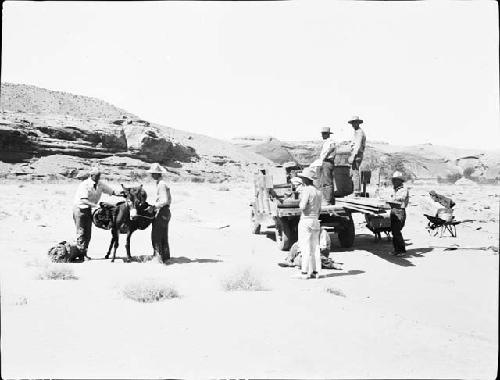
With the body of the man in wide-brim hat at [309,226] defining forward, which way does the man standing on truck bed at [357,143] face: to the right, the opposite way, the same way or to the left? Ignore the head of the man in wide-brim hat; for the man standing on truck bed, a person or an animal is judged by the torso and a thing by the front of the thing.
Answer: to the left

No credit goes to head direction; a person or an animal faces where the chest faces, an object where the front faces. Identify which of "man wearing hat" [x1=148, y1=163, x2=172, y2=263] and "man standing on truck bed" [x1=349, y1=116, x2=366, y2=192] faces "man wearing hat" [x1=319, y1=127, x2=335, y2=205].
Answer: the man standing on truck bed

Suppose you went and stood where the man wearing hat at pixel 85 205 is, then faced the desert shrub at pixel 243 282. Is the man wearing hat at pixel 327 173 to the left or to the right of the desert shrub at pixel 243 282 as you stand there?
left

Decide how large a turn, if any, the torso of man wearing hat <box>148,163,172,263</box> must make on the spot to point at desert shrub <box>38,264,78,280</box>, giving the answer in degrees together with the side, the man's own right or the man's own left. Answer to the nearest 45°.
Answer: approximately 45° to the man's own left

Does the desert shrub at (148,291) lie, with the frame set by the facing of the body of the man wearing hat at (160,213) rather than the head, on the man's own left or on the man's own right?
on the man's own left

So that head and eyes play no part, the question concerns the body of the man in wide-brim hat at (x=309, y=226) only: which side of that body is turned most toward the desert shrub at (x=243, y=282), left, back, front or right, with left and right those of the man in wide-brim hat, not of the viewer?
left

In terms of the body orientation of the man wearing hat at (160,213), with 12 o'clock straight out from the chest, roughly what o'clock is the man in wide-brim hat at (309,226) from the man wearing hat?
The man in wide-brim hat is roughly at 7 o'clock from the man wearing hat.

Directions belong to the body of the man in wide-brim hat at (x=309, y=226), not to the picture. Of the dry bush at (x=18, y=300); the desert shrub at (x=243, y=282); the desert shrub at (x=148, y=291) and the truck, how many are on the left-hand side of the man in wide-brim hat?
3

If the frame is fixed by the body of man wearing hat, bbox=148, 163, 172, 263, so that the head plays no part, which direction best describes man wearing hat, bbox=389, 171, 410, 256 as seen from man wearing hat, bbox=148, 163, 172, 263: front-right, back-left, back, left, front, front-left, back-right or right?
back

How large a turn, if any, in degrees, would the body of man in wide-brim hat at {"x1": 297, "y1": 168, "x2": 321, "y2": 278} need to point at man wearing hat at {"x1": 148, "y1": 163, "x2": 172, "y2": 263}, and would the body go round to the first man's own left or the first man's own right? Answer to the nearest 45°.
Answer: approximately 45° to the first man's own left

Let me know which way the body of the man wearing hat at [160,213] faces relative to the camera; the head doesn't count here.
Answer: to the viewer's left

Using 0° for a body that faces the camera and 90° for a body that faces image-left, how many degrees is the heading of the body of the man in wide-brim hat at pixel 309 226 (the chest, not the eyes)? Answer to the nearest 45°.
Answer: approximately 135°
